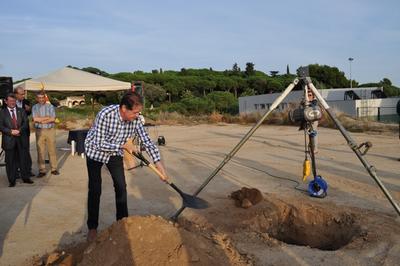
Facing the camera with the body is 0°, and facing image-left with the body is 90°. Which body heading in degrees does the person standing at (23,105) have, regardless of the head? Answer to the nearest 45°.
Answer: approximately 315°

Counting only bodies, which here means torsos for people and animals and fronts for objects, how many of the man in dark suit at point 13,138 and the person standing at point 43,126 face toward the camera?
2

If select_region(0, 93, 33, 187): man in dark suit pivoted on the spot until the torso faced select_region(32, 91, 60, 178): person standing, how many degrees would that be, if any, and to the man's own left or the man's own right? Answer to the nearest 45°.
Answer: approximately 135° to the man's own left

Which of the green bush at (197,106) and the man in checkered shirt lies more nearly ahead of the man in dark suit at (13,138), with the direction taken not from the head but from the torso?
the man in checkered shirt

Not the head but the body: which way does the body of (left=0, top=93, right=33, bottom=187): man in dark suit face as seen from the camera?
toward the camera

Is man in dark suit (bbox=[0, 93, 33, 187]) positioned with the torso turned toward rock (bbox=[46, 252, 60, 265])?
yes

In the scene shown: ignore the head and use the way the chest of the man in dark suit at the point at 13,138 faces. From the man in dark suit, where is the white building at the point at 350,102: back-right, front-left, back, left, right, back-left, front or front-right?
back-left

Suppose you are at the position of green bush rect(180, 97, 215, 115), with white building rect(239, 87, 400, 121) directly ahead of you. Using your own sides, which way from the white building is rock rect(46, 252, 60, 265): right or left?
right

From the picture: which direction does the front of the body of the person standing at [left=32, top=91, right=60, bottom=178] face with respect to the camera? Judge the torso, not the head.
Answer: toward the camera

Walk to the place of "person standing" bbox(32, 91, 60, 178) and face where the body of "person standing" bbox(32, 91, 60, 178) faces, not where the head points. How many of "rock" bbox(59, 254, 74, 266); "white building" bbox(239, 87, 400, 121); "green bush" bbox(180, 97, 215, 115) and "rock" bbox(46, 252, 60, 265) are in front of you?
2

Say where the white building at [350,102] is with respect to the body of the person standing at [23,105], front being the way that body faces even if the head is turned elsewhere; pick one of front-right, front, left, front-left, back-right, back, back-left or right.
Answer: left

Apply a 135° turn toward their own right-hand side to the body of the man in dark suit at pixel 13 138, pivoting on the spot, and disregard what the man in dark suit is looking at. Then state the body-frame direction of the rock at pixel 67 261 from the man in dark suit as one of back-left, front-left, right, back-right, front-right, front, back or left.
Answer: back-left
